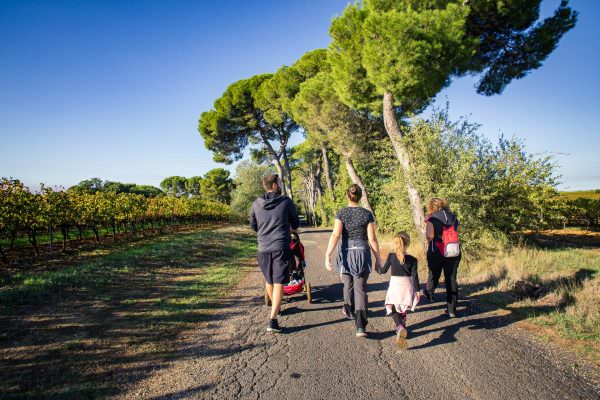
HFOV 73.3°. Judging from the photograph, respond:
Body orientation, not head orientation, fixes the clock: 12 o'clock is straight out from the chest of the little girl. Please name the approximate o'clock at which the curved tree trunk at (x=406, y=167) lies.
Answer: The curved tree trunk is roughly at 12 o'clock from the little girl.

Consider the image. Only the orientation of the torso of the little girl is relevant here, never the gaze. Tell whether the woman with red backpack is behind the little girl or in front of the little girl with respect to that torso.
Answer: in front

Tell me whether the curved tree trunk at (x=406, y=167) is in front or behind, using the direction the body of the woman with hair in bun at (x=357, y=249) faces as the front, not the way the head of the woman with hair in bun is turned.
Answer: in front

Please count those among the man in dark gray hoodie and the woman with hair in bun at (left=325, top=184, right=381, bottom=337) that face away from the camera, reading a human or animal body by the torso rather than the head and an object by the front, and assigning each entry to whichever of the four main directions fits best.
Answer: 2

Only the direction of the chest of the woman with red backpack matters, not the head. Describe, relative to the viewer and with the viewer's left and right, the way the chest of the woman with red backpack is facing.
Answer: facing away from the viewer and to the left of the viewer

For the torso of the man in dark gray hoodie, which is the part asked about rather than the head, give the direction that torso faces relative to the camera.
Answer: away from the camera

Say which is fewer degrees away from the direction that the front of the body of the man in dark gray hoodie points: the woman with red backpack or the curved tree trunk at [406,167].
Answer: the curved tree trunk

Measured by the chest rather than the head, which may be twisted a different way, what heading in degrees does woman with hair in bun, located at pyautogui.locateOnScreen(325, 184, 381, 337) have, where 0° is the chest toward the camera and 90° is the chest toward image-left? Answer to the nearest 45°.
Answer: approximately 180°

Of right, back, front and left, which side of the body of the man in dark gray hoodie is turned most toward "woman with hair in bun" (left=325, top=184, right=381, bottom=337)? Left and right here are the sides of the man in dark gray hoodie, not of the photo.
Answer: right

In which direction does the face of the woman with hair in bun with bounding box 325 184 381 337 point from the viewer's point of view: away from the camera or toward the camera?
away from the camera

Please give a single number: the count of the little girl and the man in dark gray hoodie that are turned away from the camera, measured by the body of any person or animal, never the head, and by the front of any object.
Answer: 2

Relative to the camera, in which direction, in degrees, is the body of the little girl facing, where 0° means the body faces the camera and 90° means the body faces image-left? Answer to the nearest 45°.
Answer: approximately 180°
